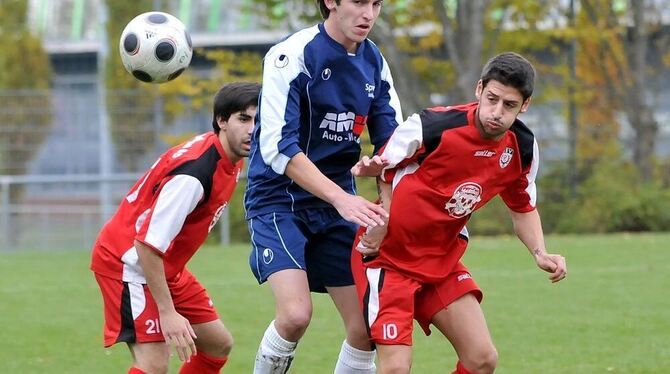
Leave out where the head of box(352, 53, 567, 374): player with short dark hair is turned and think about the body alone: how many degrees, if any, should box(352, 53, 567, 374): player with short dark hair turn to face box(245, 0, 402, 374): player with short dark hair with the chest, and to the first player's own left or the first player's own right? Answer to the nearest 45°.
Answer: approximately 135° to the first player's own right

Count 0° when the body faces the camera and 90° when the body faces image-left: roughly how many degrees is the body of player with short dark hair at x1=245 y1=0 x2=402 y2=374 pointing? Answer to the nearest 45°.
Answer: approximately 315°

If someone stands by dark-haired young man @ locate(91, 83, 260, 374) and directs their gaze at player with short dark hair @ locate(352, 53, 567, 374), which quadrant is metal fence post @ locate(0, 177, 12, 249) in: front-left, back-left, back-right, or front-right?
back-left

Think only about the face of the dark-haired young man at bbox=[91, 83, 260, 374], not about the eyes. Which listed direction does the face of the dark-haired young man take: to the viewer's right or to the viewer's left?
to the viewer's right

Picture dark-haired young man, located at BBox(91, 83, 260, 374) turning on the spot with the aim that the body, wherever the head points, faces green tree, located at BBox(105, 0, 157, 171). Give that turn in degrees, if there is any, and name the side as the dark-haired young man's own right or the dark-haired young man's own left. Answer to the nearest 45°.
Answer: approximately 90° to the dark-haired young man's own left

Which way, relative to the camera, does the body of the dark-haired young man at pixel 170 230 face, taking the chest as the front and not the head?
to the viewer's right

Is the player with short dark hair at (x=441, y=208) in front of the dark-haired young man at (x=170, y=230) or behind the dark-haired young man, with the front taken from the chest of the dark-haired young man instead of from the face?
in front
